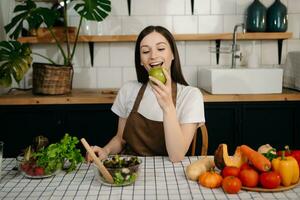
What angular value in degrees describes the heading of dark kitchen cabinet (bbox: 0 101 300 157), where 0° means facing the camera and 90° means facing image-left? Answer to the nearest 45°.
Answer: approximately 0°

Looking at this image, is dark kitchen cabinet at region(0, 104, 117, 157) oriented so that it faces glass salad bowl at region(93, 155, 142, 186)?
yes

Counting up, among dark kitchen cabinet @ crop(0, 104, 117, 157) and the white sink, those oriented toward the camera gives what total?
2

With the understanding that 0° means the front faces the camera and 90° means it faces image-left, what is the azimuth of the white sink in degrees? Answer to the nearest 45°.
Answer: approximately 0°

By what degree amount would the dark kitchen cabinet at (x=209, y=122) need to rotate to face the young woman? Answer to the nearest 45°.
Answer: approximately 45° to its right

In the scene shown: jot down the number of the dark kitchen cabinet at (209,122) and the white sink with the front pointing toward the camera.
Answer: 2

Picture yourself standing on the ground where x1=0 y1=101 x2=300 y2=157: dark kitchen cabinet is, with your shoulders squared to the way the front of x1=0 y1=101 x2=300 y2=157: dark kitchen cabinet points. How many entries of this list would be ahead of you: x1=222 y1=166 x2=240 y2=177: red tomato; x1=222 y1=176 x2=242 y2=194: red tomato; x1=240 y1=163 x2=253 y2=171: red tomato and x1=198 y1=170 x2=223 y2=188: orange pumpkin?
4
